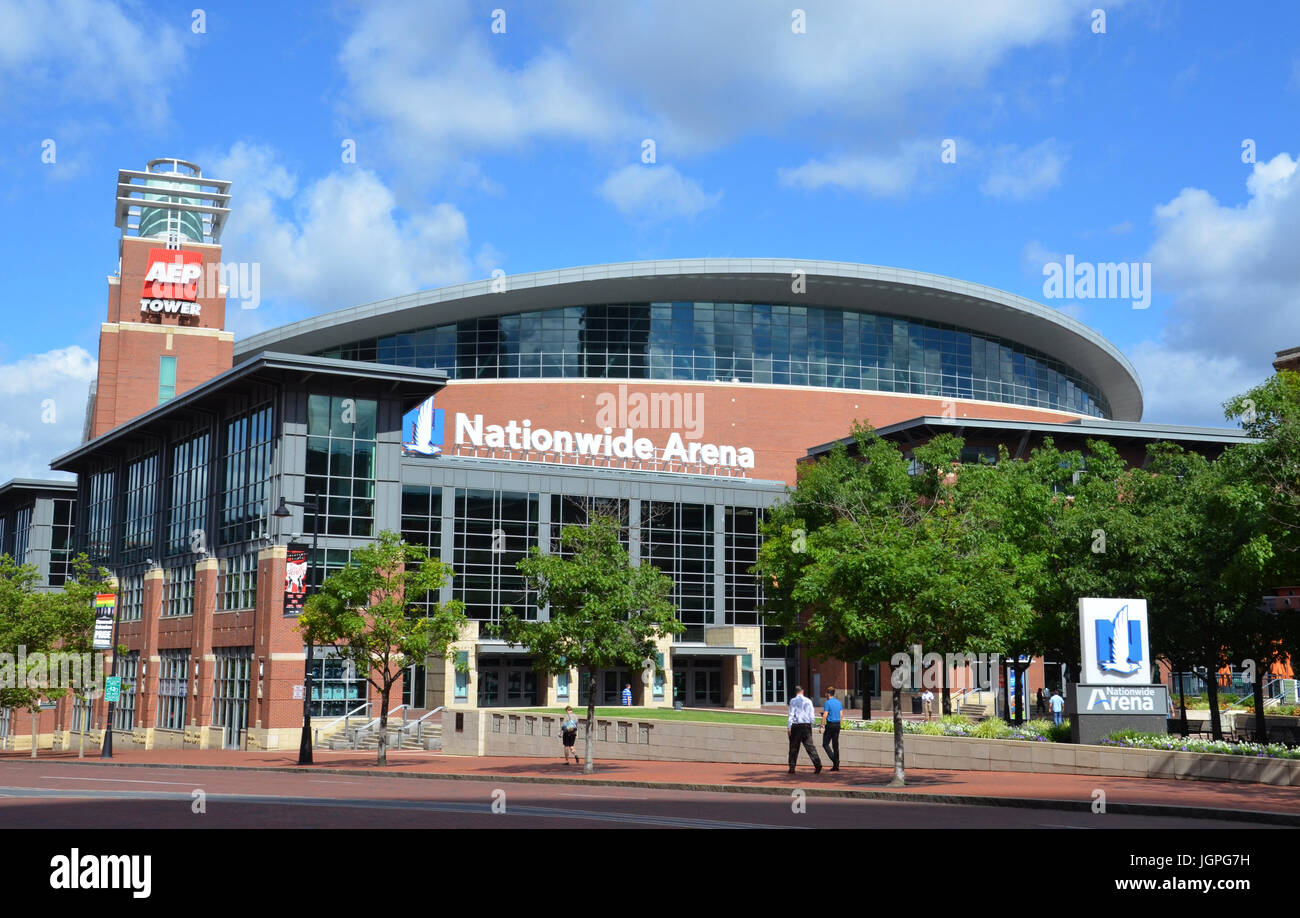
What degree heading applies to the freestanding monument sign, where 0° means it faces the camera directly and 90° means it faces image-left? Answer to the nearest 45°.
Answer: approximately 0°

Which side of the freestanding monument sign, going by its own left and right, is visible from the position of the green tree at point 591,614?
right

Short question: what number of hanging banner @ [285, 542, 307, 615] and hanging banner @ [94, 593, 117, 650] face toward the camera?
2

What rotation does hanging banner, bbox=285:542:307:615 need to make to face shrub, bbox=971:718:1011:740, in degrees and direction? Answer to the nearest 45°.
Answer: approximately 45° to its left

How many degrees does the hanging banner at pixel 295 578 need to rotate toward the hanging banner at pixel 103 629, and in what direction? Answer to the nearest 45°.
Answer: approximately 135° to its right

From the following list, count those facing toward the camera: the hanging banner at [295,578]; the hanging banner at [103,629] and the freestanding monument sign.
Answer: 3

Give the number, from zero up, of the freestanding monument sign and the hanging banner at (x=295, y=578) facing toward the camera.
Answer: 2

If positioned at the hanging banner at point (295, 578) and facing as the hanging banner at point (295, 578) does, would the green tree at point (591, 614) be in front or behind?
in front

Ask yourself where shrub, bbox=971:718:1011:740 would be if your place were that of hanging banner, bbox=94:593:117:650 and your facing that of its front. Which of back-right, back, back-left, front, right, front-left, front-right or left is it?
front-left
